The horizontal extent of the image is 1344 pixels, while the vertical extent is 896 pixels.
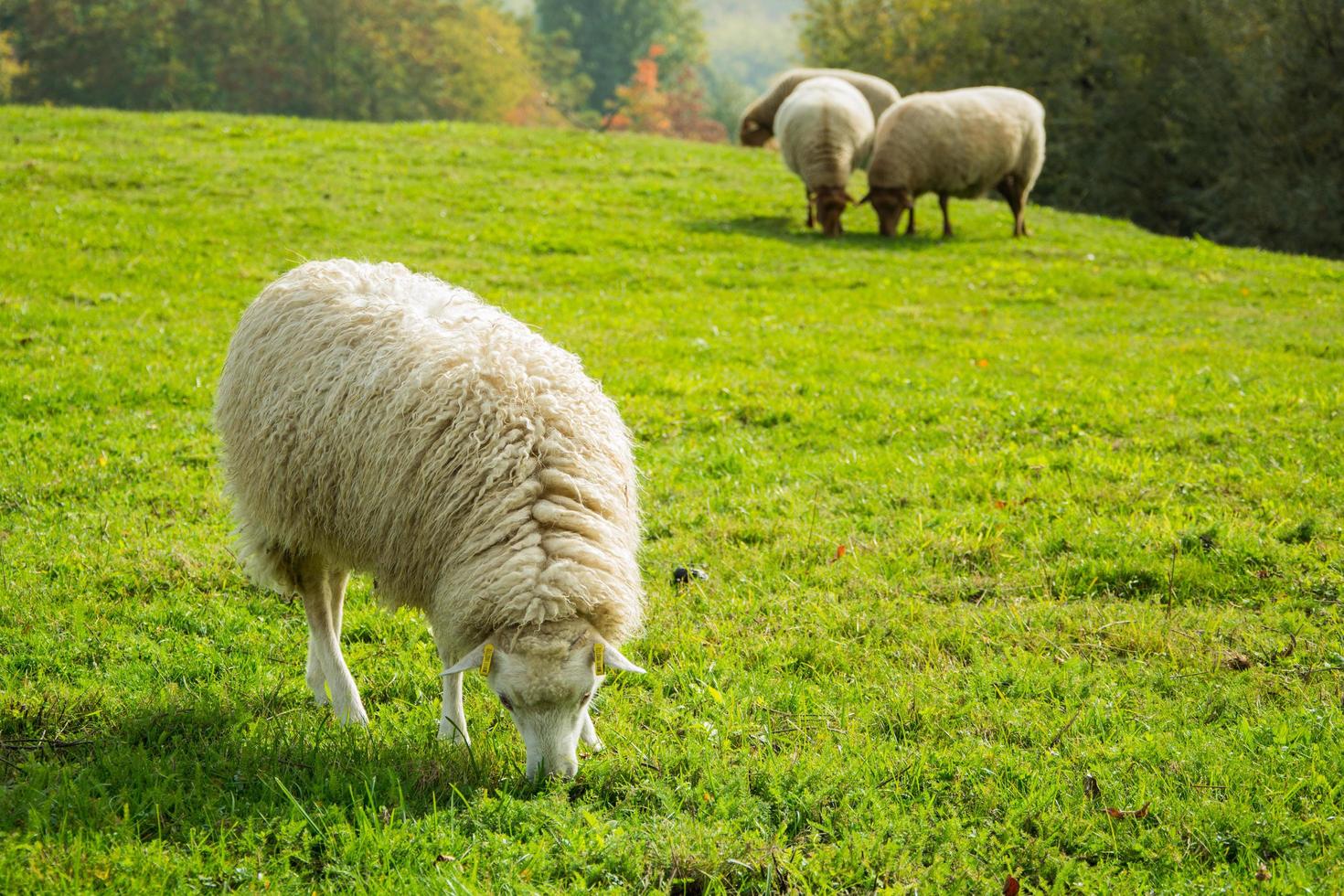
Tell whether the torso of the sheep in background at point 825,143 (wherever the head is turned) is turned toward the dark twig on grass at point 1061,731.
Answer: yes

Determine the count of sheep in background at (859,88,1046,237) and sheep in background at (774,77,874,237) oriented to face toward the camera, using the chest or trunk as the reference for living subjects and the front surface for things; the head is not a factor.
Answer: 1

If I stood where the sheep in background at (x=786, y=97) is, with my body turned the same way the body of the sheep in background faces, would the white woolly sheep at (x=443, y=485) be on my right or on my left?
on my left

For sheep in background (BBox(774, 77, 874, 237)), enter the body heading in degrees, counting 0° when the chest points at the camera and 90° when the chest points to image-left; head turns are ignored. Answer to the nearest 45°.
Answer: approximately 0°

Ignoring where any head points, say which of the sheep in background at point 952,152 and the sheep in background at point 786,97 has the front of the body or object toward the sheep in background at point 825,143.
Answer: the sheep in background at point 952,152

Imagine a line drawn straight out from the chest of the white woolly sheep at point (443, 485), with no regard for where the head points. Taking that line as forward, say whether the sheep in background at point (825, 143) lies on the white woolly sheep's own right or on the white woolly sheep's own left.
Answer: on the white woolly sheep's own left

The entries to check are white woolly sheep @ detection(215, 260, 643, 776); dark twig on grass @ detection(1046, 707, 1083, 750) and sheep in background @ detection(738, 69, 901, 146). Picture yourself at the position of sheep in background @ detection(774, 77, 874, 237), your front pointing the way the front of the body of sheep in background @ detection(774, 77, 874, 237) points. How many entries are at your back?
1

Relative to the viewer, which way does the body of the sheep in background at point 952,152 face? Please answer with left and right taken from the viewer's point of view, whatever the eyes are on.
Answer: facing to the left of the viewer

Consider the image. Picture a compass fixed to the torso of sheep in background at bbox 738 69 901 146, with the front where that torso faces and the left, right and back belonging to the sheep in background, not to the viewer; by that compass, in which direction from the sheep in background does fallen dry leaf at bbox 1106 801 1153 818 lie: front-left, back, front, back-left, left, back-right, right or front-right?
left

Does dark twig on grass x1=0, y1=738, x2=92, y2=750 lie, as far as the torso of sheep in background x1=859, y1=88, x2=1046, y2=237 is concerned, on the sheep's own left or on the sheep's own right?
on the sheep's own left

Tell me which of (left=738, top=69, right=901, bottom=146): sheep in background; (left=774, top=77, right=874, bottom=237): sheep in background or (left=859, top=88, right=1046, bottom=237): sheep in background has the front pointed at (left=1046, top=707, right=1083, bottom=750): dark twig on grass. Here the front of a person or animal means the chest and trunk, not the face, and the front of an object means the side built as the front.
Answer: (left=774, top=77, right=874, bottom=237): sheep in background

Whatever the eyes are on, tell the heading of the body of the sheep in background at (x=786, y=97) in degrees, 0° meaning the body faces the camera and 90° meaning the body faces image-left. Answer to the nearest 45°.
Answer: approximately 90°

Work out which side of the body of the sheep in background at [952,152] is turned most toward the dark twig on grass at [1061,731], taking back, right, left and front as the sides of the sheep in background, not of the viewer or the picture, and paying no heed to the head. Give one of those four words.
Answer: left
